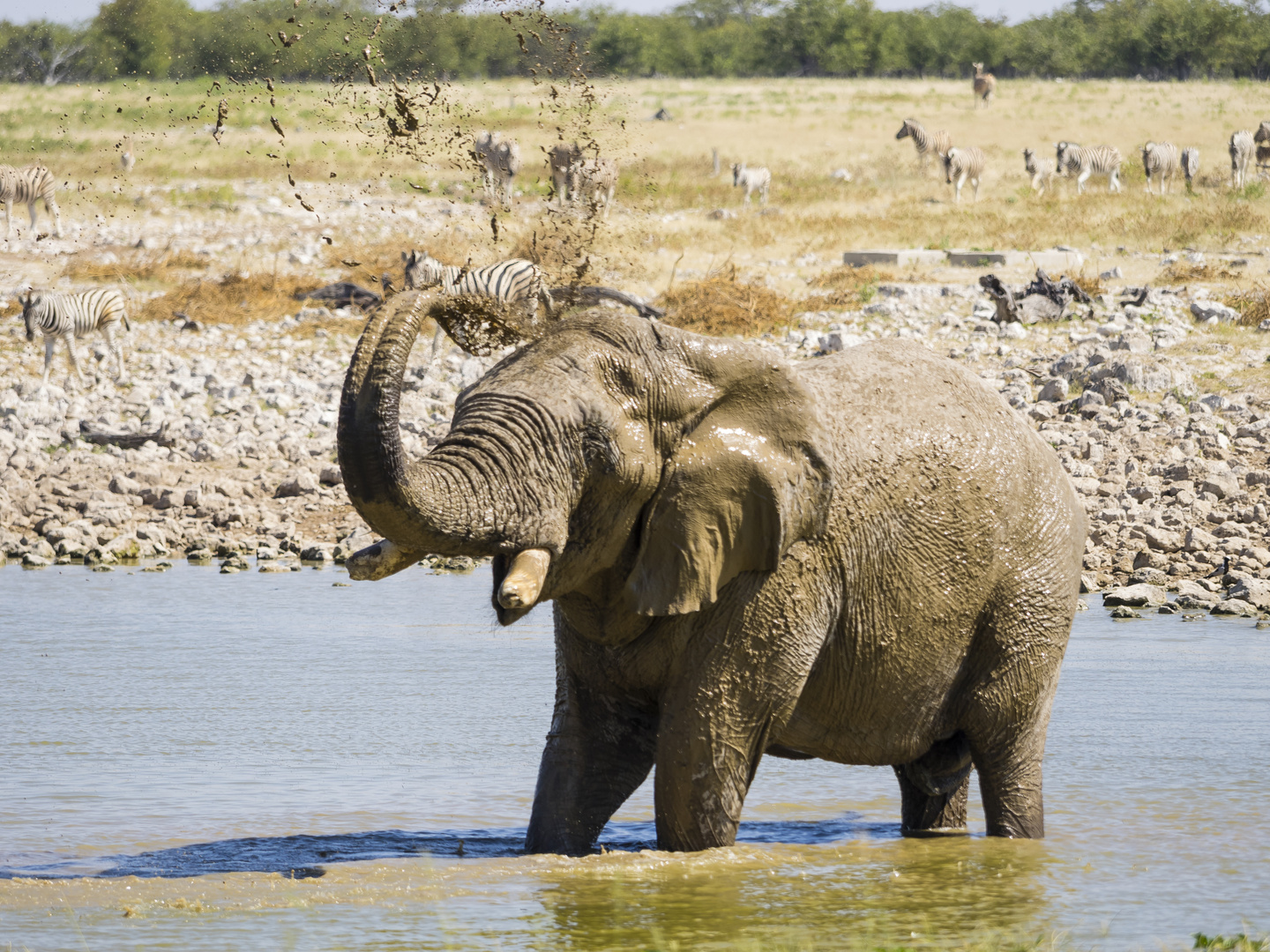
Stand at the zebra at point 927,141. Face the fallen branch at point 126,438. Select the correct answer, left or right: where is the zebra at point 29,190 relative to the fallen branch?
right

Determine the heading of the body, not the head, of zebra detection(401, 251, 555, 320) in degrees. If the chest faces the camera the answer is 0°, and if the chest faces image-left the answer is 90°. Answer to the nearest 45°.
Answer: approximately 90°

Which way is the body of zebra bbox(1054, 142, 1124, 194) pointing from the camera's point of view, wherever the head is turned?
to the viewer's left

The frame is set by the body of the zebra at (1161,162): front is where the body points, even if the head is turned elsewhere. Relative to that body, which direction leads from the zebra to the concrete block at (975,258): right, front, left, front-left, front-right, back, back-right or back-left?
front-left

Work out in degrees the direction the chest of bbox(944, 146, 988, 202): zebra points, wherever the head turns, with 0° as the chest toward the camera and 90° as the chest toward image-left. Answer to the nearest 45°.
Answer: approximately 45°

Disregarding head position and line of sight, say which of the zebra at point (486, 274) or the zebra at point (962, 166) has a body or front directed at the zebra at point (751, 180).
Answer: the zebra at point (962, 166)

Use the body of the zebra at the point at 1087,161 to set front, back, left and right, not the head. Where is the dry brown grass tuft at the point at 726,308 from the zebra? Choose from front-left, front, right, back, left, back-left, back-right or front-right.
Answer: left

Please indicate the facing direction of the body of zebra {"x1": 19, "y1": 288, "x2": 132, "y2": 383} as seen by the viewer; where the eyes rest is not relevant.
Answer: to the viewer's left

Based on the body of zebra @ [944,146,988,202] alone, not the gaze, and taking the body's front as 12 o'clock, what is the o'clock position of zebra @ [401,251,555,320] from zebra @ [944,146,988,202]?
zebra @ [401,251,555,320] is roughly at 11 o'clock from zebra @ [944,146,988,202].

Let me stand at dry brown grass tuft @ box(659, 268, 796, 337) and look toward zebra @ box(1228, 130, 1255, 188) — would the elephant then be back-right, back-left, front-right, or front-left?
back-right

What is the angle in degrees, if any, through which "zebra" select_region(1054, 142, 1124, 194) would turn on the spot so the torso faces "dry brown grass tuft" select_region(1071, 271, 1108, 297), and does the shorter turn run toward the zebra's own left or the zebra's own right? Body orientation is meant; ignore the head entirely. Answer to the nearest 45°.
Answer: approximately 90° to the zebra's own left

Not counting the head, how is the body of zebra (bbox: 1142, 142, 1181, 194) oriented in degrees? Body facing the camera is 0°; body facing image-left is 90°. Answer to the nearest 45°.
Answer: approximately 45°

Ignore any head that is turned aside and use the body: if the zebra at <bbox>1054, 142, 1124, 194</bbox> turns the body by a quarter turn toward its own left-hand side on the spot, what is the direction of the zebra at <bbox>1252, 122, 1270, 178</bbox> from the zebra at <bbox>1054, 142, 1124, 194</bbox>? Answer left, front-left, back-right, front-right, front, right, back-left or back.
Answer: left

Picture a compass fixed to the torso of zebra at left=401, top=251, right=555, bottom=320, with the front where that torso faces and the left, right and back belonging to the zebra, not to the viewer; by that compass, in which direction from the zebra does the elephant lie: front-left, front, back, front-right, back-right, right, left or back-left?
left
